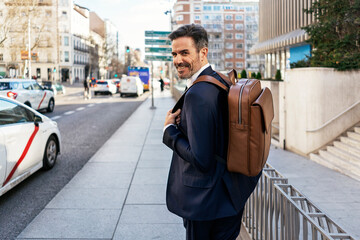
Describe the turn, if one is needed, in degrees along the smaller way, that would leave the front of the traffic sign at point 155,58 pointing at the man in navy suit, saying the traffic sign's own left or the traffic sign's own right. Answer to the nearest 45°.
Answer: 0° — it already faces them

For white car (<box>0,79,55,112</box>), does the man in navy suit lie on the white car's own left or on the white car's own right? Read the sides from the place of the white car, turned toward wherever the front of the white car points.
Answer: on the white car's own right

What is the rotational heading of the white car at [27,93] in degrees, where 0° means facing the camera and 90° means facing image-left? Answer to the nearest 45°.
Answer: approximately 225°

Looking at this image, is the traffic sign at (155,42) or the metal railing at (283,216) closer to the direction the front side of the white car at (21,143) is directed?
the traffic sign

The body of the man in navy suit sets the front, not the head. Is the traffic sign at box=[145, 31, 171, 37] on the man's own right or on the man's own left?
on the man's own right
